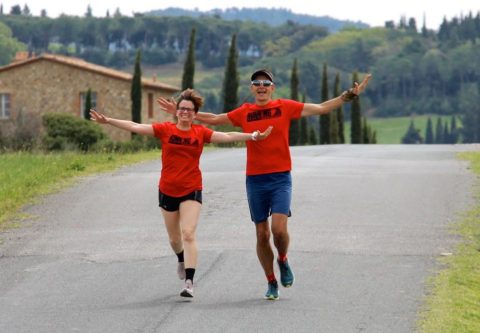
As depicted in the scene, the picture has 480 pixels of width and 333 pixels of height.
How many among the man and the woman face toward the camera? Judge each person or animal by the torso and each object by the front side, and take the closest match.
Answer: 2

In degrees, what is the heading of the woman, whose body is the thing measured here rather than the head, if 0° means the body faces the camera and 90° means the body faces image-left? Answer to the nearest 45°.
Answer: approximately 0°

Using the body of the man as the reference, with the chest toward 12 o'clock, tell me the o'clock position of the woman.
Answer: The woman is roughly at 3 o'clock from the man.

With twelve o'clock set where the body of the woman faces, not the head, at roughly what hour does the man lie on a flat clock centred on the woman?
The man is roughly at 9 o'clock from the woman.

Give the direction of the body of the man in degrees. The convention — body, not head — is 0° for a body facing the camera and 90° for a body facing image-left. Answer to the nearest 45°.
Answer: approximately 0°
